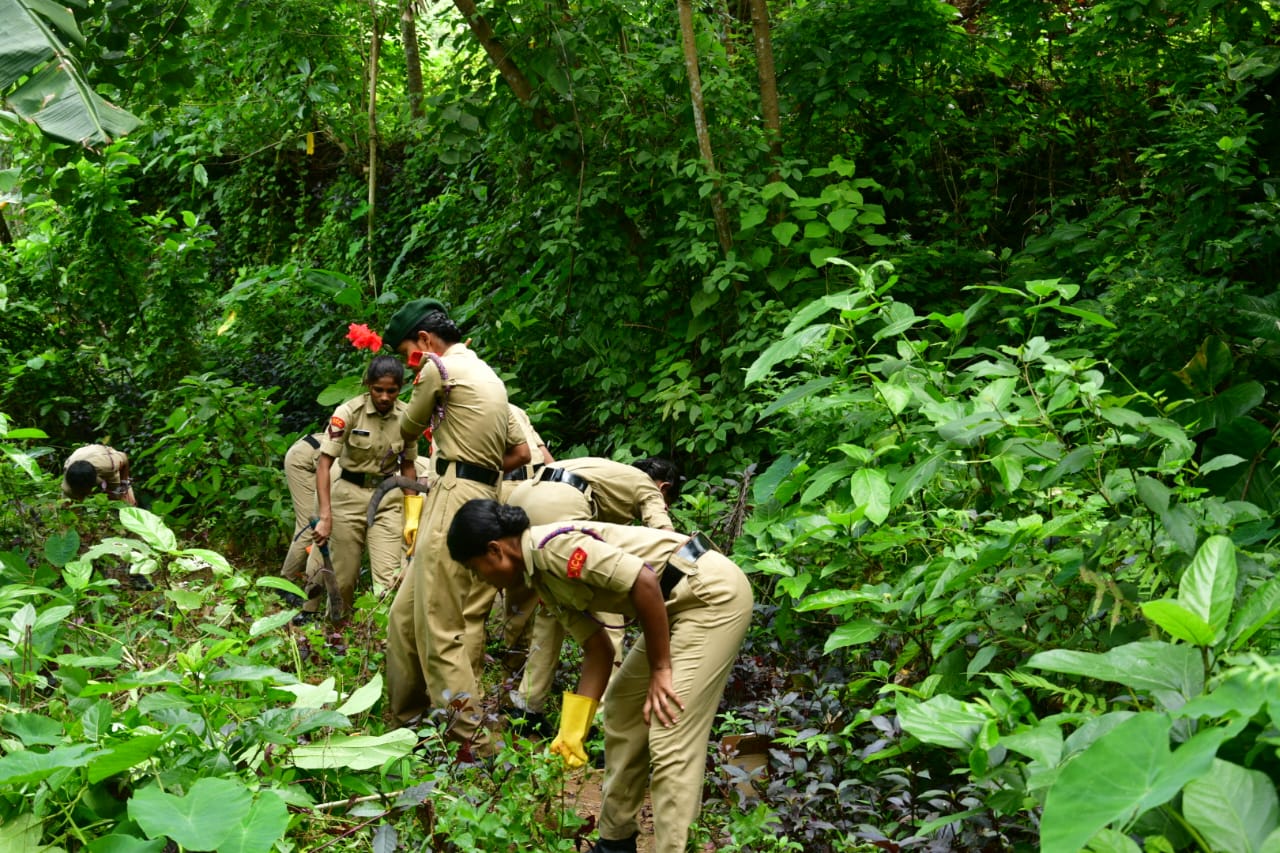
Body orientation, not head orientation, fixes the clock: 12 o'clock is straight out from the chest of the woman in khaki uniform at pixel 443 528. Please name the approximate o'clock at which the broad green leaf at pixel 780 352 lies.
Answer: The broad green leaf is roughly at 6 o'clock from the woman in khaki uniform.

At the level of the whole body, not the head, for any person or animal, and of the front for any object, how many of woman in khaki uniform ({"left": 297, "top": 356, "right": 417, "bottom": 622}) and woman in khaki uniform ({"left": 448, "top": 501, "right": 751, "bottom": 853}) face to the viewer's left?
1

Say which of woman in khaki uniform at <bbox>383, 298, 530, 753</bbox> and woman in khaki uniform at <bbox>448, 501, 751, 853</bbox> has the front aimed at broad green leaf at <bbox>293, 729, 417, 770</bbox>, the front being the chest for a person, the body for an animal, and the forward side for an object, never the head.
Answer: woman in khaki uniform at <bbox>448, 501, 751, 853</bbox>

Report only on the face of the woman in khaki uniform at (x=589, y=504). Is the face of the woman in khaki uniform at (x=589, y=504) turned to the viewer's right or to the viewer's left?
to the viewer's right

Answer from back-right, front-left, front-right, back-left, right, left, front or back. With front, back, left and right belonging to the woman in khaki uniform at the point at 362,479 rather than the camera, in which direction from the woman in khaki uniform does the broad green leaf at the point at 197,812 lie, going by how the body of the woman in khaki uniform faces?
front-right

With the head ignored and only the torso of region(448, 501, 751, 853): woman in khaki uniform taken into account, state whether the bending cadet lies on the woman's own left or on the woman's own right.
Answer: on the woman's own right

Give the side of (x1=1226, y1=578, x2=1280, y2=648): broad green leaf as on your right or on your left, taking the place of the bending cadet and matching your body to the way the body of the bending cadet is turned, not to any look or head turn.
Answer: on your left

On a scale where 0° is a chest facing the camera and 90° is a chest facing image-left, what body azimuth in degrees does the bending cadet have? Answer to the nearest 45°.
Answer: approximately 45°

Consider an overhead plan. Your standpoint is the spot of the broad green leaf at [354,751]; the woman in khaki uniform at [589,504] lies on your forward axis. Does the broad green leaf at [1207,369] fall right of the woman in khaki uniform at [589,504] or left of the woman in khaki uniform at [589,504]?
right

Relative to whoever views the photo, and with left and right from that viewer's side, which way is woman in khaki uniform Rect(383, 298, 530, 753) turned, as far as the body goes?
facing away from the viewer and to the left of the viewer

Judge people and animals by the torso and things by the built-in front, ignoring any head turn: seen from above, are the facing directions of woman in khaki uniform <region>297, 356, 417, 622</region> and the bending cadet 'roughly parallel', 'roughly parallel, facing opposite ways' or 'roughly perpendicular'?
roughly perpendicular

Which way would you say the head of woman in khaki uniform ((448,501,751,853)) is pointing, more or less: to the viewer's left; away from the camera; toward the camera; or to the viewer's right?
to the viewer's left

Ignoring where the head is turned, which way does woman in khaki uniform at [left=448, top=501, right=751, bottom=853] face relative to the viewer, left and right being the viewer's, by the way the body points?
facing to the left of the viewer

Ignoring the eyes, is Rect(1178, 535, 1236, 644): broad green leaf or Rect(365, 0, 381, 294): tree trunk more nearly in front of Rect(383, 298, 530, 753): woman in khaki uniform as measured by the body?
the tree trunk
